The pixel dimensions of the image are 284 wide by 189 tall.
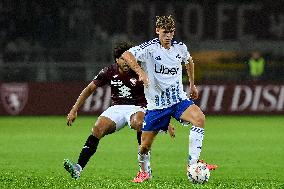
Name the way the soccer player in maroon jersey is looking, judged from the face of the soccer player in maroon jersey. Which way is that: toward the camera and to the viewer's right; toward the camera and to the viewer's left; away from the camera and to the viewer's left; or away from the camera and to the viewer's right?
toward the camera and to the viewer's right

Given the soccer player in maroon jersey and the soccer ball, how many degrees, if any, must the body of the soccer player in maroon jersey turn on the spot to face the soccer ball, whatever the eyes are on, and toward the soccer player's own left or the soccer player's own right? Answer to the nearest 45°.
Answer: approximately 45° to the soccer player's own left

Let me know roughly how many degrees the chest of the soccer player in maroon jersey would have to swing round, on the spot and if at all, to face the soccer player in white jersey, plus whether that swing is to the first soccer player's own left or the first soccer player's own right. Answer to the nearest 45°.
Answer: approximately 45° to the first soccer player's own left

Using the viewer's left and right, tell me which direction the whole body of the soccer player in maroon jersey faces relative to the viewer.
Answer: facing the viewer
